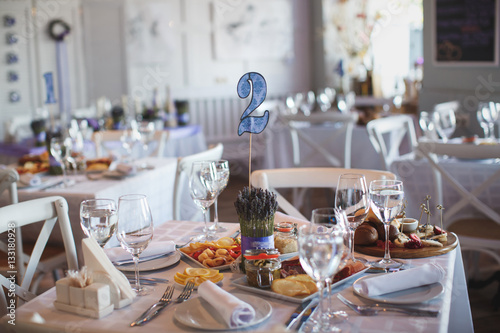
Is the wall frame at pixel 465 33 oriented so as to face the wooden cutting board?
yes

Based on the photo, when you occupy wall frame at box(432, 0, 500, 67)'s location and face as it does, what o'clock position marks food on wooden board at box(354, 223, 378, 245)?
The food on wooden board is roughly at 12 o'clock from the wall frame.

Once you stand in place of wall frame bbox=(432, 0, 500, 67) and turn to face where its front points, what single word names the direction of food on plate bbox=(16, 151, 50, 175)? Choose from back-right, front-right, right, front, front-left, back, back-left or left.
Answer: front-right

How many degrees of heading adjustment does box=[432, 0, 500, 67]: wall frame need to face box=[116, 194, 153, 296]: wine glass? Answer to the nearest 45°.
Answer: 0° — it already faces it

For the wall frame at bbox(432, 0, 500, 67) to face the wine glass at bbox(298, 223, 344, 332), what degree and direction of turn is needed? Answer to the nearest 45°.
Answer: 0° — it already faces it

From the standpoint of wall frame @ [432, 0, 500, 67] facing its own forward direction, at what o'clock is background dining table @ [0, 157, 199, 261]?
The background dining table is roughly at 1 o'clock from the wall frame.

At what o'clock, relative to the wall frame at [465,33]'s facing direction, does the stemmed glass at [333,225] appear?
The stemmed glass is roughly at 12 o'clock from the wall frame.

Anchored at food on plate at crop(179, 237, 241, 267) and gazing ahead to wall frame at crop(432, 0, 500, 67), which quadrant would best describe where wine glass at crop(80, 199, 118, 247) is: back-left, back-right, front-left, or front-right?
back-left

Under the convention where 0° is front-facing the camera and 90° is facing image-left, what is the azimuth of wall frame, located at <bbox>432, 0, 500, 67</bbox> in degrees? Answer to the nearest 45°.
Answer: approximately 0°
